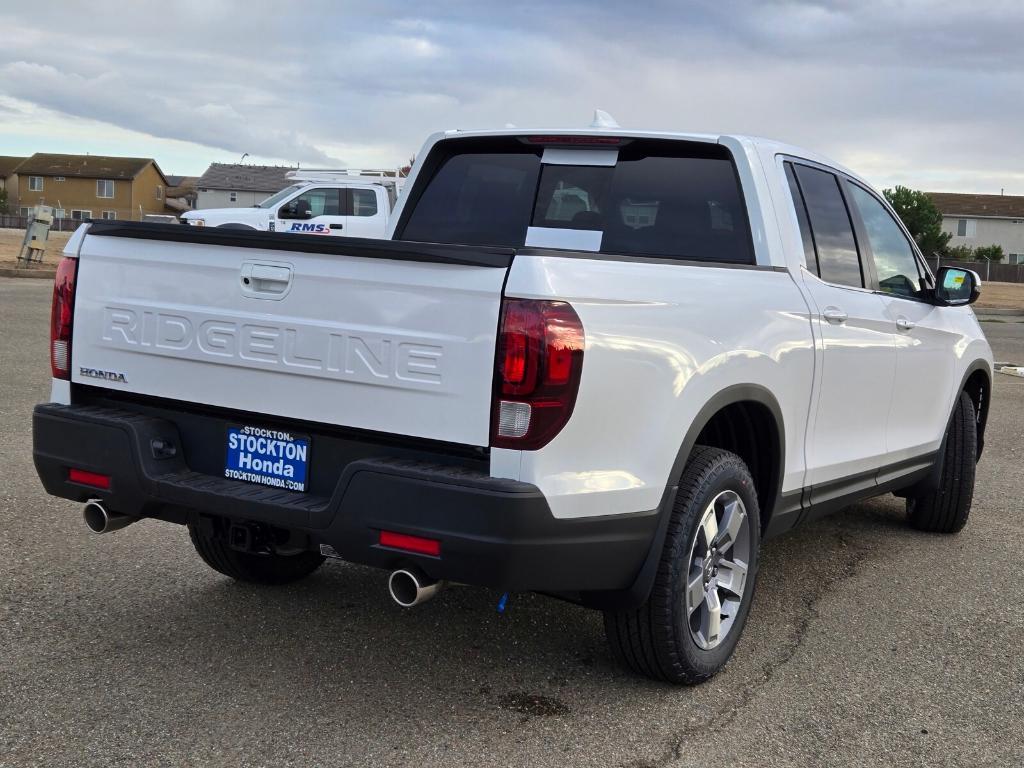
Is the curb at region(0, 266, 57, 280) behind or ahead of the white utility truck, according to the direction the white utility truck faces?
ahead

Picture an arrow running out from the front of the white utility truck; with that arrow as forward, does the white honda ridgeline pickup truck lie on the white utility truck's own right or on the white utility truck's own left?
on the white utility truck's own left

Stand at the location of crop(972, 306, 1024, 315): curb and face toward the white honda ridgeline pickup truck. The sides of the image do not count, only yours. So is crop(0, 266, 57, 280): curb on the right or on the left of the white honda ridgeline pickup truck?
right

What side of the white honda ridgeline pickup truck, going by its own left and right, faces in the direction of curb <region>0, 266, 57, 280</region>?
left

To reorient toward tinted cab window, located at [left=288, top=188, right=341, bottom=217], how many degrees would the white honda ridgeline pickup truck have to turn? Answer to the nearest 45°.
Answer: approximately 45° to its left

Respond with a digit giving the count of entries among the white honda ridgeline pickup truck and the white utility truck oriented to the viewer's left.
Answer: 1

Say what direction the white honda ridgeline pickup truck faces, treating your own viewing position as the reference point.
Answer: facing away from the viewer and to the right of the viewer

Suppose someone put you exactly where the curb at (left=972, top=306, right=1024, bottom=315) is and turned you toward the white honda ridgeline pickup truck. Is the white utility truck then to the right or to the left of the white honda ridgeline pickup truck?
right

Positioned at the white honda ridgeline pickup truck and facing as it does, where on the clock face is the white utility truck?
The white utility truck is roughly at 10 o'clock from the white honda ridgeline pickup truck.

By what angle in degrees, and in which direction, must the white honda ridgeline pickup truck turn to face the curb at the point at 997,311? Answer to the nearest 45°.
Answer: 0° — it already faces it

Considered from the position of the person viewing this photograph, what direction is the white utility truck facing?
facing to the left of the viewer

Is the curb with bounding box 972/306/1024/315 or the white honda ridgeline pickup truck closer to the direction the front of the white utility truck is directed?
the white honda ridgeline pickup truck

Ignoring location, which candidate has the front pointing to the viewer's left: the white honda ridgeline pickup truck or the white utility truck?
the white utility truck
